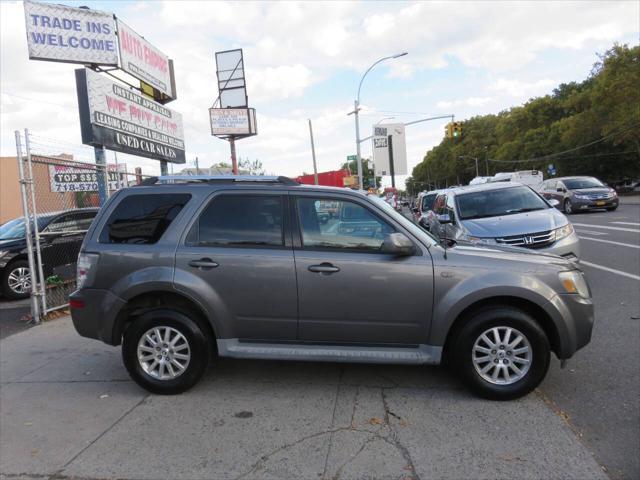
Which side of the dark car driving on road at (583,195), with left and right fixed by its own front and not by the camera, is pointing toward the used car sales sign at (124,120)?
right

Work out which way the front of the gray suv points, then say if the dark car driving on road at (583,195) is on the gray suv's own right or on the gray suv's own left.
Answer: on the gray suv's own left

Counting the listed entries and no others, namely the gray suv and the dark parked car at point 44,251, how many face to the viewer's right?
1

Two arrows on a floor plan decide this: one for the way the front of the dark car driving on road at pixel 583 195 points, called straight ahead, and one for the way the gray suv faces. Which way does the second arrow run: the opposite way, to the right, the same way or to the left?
to the left

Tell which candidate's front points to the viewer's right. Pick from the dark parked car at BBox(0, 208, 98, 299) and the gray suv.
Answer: the gray suv

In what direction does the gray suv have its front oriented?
to the viewer's right

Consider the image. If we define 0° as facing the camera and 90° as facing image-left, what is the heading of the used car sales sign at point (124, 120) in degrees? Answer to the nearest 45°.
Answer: approximately 315°

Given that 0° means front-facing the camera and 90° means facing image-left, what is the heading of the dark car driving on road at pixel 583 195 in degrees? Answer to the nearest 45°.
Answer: approximately 315°

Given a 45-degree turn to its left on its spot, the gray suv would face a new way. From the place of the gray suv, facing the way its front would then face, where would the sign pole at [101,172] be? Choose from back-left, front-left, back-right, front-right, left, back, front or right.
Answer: left

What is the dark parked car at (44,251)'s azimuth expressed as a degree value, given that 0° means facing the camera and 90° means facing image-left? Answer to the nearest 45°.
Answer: approximately 45°

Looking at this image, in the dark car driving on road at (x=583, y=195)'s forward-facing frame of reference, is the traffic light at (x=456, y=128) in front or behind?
behind

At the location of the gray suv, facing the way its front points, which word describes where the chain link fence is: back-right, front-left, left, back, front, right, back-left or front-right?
back-left

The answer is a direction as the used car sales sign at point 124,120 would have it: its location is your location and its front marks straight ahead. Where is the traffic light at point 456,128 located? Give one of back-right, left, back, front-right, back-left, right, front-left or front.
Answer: left

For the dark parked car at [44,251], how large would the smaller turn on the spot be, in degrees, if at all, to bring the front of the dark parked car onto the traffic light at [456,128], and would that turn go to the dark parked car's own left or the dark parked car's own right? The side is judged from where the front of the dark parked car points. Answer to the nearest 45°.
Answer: approximately 180°
